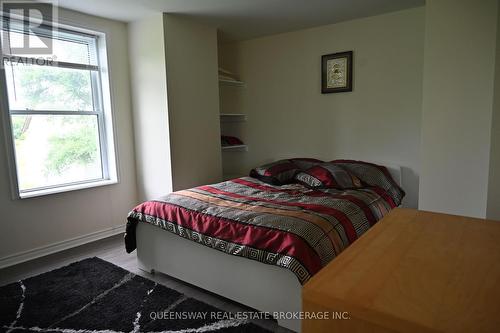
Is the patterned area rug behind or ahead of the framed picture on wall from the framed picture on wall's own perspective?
ahead

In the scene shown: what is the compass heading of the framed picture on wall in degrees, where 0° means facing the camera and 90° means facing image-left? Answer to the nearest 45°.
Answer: approximately 45°

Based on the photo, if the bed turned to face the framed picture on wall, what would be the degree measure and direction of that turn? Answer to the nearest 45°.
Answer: approximately 180°

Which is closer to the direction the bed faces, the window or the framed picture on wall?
the window

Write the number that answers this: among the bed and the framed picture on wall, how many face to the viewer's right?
0

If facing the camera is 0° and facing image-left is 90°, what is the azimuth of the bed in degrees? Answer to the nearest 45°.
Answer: approximately 45°

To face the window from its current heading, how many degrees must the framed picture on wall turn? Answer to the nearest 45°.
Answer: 0° — it already faces it
